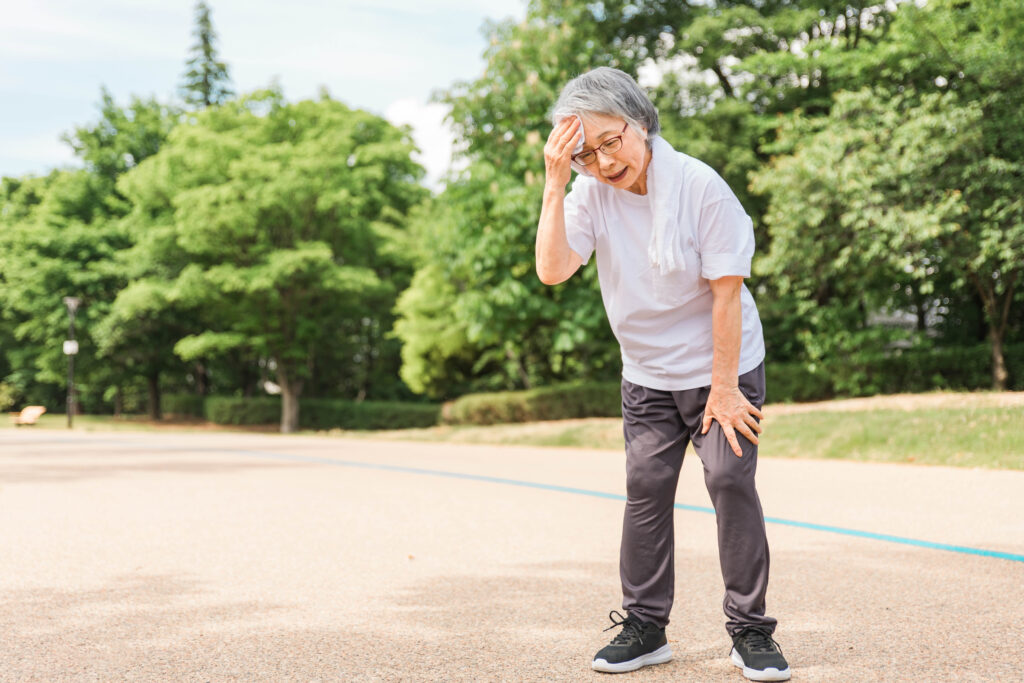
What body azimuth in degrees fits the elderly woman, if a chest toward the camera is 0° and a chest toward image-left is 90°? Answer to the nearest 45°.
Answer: approximately 45°

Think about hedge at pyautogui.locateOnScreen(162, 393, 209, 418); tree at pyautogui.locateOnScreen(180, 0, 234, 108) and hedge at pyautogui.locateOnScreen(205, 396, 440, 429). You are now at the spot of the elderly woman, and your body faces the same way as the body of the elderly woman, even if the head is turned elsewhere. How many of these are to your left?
0

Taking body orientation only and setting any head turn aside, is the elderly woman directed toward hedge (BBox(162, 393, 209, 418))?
no

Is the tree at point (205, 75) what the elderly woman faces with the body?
no

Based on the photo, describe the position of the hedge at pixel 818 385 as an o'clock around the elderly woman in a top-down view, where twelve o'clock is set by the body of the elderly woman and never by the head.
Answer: The hedge is roughly at 5 o'clock from the elderly woman.

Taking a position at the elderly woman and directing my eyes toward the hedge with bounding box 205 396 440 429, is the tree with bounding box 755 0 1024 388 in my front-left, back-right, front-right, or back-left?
front-right
